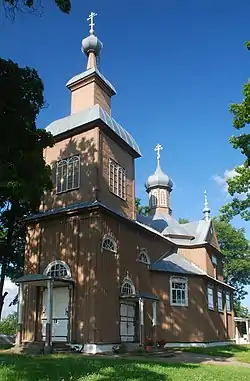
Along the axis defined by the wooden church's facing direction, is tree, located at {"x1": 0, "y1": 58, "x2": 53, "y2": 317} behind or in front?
in front

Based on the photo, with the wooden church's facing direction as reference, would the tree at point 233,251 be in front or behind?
behind

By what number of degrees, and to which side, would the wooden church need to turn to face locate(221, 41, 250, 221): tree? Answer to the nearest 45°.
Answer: approximately 90° to its left

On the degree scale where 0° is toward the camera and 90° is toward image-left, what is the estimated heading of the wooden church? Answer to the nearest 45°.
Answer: approximately 45°
